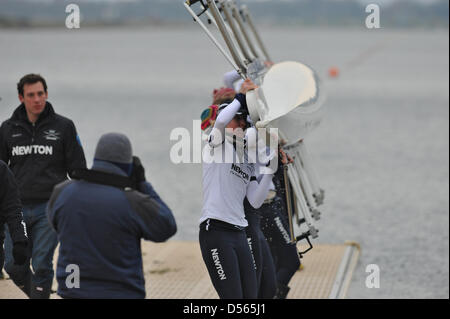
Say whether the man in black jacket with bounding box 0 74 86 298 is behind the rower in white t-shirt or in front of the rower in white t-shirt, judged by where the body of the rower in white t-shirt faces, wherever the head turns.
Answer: behind

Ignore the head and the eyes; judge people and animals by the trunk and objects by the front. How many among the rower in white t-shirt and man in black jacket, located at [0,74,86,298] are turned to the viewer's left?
0

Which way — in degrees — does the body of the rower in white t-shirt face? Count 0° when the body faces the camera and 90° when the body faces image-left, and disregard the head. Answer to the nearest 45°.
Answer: approximately 315°

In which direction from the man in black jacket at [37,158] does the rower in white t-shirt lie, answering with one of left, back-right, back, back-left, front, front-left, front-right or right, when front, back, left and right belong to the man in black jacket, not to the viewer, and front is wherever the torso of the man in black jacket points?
front-left

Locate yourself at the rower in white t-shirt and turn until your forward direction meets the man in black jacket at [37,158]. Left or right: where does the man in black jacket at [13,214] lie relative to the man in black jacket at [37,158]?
left

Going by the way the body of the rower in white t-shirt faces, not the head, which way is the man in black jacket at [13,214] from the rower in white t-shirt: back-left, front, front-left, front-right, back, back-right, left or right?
back-right

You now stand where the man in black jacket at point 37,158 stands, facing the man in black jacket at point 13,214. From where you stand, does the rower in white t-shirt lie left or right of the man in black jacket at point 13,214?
left

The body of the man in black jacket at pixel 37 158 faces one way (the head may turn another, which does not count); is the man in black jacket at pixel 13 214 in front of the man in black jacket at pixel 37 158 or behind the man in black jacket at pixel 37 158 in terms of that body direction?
in front

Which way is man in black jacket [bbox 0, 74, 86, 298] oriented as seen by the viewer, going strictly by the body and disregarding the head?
toward the camera
